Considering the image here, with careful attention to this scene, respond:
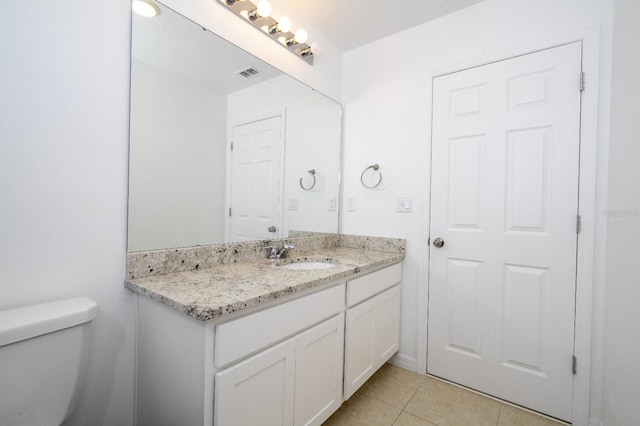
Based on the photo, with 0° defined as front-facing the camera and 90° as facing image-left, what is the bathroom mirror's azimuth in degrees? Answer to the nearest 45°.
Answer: approximately 315°

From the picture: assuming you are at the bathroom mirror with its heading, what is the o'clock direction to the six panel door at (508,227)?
The six panel door is roughly at 11 o'clock from the bathroom mirror.

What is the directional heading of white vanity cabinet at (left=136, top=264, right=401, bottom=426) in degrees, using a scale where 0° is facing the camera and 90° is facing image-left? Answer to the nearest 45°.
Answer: approximately 315°

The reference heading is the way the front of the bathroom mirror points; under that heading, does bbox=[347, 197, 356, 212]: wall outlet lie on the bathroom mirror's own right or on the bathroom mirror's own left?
on the bathroom mirror's own left

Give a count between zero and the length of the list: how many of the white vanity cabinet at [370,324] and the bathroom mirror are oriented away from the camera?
0
